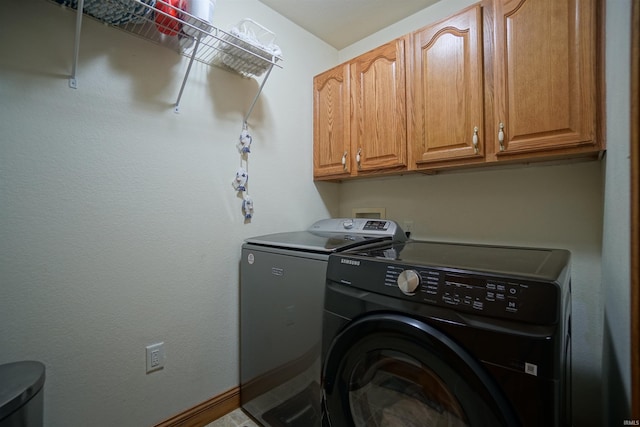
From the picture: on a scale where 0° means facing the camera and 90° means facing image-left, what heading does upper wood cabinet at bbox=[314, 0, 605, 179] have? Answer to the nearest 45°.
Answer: approximately 45°
